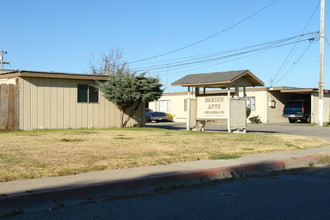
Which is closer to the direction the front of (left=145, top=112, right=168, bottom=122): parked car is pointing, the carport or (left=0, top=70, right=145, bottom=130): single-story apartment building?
the carport

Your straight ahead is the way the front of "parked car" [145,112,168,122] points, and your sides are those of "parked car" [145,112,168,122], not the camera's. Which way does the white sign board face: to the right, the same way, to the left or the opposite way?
to the right

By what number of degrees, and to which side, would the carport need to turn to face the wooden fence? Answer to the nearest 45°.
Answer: approximately 45° to its right

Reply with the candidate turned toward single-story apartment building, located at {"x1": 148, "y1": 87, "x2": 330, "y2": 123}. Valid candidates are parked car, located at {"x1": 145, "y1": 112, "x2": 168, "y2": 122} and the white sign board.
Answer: the parked car

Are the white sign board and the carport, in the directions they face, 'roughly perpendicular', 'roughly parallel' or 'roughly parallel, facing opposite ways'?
roughly parallel

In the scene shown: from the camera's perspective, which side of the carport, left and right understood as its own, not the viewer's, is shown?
front

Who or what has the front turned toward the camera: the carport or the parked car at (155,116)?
the carport

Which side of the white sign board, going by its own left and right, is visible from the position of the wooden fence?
right

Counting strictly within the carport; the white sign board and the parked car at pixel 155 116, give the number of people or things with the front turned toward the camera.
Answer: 2

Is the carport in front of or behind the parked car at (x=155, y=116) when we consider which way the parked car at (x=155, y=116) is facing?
in front

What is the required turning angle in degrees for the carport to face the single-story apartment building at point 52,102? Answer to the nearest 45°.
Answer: approximately 45° to its right

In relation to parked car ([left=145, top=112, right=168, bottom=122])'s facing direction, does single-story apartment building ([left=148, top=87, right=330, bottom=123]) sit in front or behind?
in front
